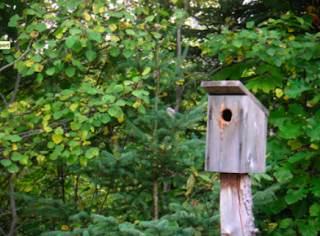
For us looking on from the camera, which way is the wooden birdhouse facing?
facing the viewer and to the left of the viewer
